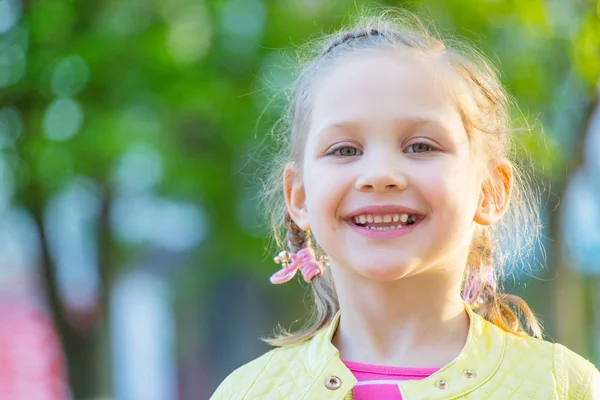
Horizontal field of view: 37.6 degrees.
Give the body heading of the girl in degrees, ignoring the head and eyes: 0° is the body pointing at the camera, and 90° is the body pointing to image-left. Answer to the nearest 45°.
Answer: approximately 0°
